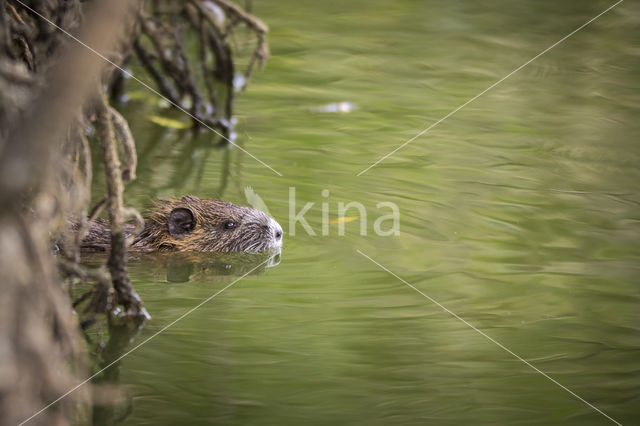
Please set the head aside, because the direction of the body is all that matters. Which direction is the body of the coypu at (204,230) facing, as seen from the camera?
to the viewer's right

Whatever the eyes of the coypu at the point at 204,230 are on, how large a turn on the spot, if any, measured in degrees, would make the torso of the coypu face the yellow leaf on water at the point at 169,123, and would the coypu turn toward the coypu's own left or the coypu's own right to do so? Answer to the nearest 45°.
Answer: approximately 90° to the coypu's own left

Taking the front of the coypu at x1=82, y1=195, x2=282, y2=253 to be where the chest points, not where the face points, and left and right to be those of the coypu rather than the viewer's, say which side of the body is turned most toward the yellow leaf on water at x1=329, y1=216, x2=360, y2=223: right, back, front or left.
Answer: front
